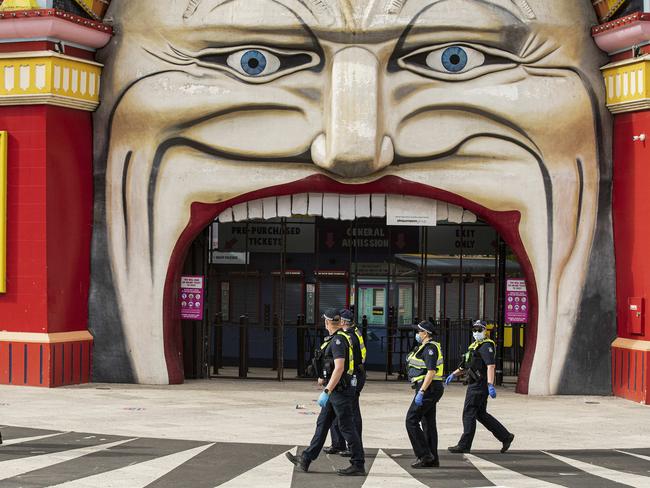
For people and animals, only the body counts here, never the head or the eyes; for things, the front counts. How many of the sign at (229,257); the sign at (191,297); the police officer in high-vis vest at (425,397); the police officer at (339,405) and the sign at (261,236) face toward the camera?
3

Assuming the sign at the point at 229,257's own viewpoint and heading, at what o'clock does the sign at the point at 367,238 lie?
the sign at the point at 367,238 is roughly at 9 o'clock from the sign at the point at 229,257.

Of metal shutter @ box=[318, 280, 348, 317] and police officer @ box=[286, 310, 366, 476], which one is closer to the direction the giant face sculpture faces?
the police officer

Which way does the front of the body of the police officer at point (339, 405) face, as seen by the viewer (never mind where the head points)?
to the viewer's left

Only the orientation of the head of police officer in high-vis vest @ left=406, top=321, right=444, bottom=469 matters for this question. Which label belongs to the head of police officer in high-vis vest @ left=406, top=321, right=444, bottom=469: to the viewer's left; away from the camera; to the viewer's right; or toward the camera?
to the viewer's left

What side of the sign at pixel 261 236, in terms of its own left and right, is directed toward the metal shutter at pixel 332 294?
left

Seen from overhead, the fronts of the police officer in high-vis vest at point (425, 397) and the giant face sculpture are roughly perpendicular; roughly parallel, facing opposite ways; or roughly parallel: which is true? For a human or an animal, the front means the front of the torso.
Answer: roughly perpendicular

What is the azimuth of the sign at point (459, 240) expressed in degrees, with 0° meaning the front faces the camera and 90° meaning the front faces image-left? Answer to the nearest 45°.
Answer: approximately 0°

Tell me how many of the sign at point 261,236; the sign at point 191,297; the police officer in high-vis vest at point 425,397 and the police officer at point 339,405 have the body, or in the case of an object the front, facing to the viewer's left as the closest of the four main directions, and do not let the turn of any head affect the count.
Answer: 2

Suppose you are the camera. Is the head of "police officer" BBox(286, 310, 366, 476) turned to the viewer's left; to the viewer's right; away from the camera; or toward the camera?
to the viewer's left

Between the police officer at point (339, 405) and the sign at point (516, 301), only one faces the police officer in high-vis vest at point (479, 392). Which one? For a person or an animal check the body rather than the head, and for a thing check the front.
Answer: the sign
